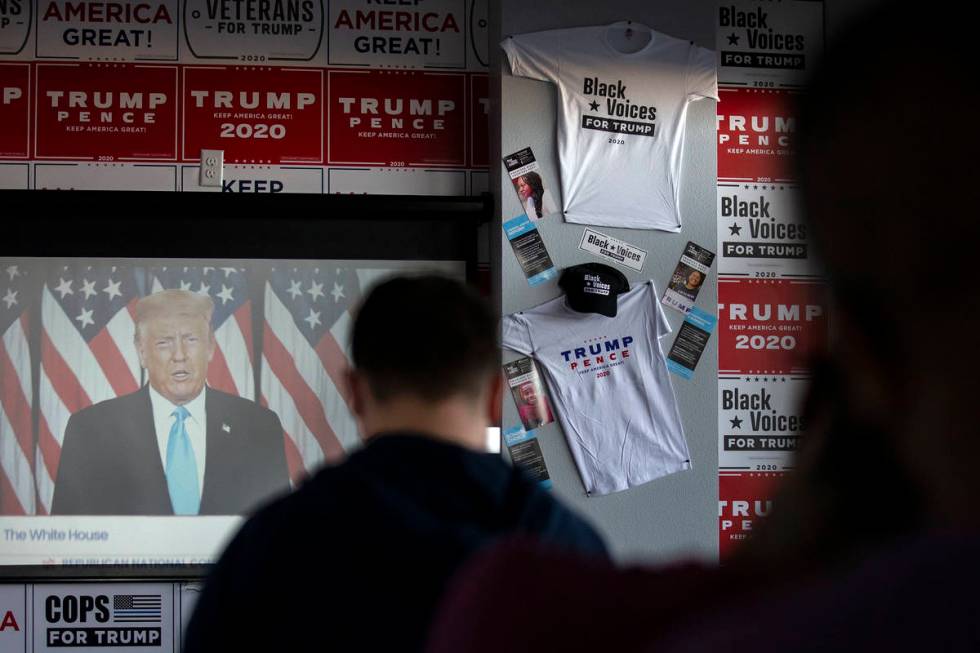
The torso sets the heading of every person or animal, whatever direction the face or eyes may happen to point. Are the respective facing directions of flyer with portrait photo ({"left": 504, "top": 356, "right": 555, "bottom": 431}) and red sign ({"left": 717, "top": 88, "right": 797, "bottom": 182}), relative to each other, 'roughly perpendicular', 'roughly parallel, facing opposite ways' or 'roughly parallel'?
roughly parallel

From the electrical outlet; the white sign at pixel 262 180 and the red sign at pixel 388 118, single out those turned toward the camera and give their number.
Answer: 3

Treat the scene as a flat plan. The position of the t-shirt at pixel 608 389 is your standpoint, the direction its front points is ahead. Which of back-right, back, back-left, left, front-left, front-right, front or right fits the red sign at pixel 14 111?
right

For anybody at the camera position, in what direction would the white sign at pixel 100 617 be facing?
facing the viewer

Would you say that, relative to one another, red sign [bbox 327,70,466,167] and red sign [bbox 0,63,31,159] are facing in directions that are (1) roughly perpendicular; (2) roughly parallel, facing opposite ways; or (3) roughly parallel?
roughly parallel

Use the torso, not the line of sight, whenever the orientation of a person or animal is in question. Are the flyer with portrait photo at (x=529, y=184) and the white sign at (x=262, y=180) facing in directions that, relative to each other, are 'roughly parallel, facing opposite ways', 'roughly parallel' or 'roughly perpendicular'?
roughly parallel

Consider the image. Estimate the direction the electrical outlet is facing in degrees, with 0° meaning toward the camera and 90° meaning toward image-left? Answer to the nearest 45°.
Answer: approximately 0°

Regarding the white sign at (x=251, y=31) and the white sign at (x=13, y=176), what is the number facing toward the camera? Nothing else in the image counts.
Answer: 2

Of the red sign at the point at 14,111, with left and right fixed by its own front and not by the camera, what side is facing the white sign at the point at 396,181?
left

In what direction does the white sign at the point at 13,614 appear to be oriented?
toward the camera

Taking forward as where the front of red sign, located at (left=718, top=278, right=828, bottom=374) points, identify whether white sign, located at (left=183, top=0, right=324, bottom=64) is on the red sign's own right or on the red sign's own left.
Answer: on the red sign's own right

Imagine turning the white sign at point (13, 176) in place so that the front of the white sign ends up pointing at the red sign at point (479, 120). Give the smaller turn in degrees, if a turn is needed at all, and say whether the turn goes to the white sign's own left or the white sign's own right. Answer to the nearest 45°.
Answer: approximately 90° to the white sign's own left
